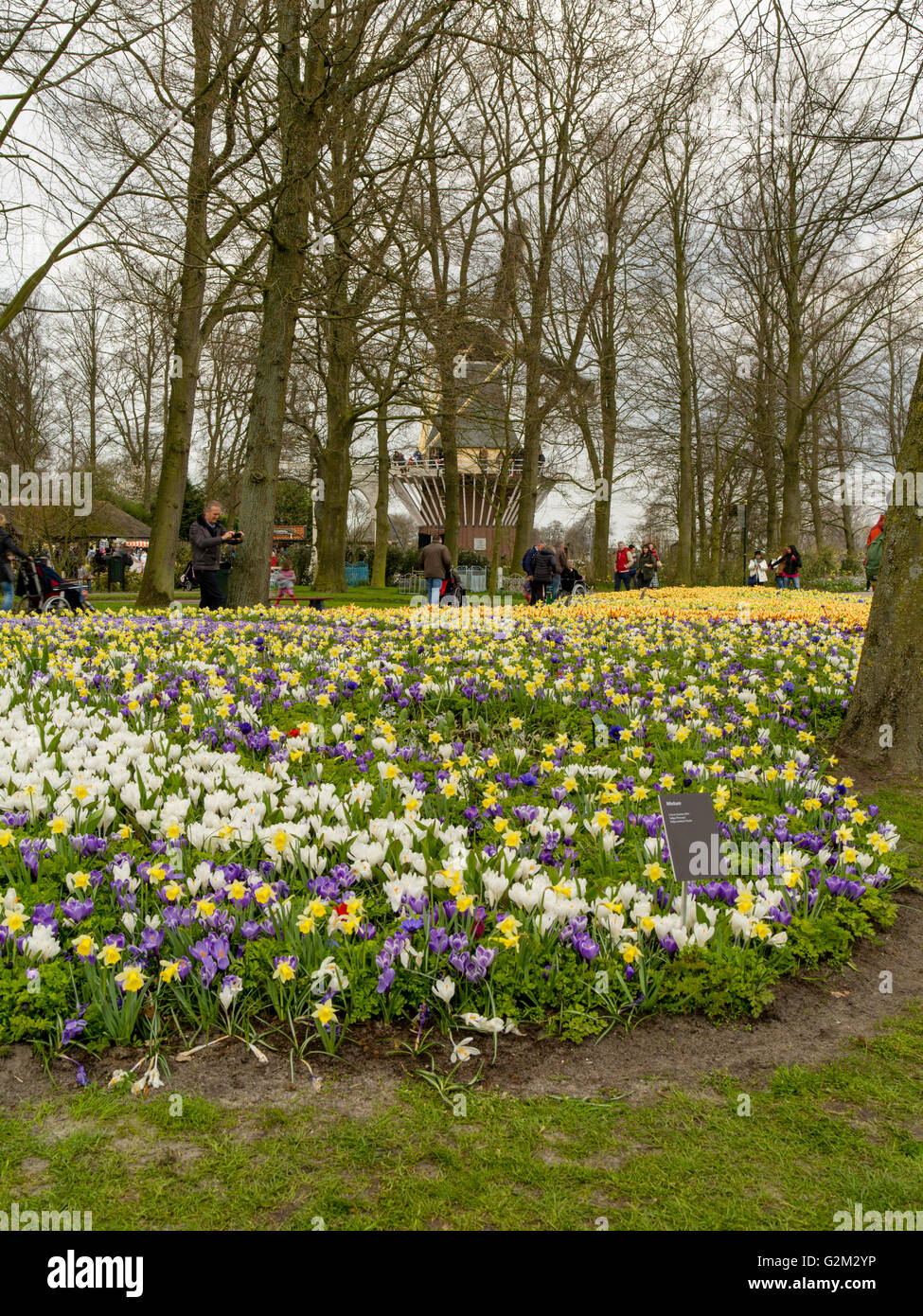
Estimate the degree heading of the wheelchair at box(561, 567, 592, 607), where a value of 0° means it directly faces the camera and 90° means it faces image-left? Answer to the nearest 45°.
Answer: approximately 270°

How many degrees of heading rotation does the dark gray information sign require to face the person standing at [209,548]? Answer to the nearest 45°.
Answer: approximately 135° to its right

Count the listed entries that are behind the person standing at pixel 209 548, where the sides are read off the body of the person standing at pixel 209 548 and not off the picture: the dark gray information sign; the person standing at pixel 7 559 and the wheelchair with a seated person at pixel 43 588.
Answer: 2

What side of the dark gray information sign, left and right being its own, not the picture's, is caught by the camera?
front

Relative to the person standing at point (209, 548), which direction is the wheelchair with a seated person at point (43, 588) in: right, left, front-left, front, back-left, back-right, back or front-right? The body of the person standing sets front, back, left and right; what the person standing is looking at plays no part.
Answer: back

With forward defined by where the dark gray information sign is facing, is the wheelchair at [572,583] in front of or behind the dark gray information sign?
behind

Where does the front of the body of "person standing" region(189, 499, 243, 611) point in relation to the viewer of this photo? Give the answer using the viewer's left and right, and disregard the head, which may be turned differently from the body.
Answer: facing the viewer and to the right of the viewer

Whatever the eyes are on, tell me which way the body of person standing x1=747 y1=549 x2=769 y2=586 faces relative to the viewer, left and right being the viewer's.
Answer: facing the viewer

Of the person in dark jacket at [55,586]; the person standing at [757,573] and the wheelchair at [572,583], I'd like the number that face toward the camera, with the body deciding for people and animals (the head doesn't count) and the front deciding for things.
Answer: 1

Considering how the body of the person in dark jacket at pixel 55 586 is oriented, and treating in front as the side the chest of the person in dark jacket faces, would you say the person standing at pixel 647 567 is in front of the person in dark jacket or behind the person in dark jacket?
in front

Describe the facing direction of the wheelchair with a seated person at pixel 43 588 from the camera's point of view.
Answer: facing to the right of the viewer

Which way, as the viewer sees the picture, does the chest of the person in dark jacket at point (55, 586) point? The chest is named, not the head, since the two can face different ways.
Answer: to the viewer's right
